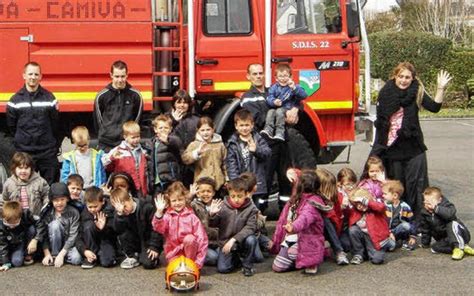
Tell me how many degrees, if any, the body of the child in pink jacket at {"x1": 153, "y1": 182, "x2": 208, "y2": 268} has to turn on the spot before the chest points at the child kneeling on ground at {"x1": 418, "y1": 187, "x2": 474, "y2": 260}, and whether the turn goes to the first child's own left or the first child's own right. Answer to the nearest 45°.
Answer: approximately 90° to the first child's own left

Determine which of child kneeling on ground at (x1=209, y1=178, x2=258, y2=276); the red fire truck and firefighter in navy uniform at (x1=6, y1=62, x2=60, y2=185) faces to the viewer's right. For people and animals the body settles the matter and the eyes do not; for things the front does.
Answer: the red fire truck

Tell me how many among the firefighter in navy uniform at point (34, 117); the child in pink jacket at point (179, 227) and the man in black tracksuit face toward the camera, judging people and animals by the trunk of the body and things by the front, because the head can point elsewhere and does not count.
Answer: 3

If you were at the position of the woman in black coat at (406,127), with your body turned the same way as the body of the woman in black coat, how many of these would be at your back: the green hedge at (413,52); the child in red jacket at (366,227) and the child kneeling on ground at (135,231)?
1

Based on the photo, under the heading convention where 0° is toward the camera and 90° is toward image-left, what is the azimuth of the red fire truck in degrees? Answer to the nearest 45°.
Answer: approximately 270°

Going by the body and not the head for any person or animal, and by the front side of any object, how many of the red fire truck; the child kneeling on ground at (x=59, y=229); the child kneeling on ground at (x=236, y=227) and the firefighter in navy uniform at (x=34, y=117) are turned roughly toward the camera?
3

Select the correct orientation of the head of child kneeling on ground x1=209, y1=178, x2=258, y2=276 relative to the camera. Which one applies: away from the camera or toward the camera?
toward the camera

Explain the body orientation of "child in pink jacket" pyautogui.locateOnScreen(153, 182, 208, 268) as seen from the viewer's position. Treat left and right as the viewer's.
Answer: facing the viewer

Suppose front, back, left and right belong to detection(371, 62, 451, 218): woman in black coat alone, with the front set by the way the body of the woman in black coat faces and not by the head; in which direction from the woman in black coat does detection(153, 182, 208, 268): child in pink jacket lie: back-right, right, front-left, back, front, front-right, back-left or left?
front-right

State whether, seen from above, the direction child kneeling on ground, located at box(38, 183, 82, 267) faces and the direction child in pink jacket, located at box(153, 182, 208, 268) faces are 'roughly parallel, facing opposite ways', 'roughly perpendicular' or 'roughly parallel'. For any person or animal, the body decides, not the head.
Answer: roughly parallel

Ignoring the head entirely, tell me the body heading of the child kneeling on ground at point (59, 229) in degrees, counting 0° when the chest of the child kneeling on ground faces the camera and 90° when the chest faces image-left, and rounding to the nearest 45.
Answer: approximately 0°

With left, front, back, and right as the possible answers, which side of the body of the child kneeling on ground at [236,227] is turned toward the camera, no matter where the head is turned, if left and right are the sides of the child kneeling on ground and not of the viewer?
front

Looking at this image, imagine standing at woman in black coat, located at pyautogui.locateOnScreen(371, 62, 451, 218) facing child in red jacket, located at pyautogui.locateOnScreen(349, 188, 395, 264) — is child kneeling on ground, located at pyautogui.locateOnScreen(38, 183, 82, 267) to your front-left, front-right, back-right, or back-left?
front-right

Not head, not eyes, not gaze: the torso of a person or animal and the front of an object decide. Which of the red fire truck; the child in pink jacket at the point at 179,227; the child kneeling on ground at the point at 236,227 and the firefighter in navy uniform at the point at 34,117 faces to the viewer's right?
the red fire truck
